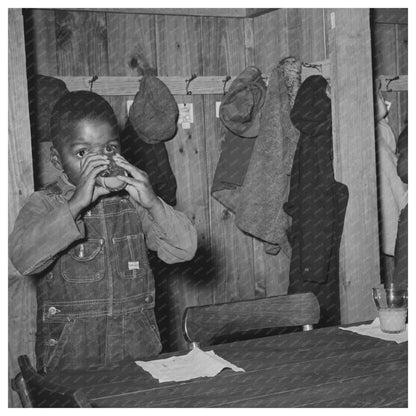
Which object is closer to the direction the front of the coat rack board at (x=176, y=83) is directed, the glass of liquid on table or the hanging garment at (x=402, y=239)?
the glass of liquid on table

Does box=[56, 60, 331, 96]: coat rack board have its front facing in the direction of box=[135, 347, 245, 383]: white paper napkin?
yes

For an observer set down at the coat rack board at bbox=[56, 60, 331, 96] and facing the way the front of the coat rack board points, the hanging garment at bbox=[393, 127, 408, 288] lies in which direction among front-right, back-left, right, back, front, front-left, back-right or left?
left

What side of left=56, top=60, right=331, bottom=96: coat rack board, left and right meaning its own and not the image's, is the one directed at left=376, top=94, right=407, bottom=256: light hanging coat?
left

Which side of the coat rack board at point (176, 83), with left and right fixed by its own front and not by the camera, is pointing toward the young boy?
front

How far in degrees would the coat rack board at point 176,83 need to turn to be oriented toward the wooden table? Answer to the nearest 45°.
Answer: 0° — it already faces it

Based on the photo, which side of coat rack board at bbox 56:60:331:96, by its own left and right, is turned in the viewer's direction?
front
